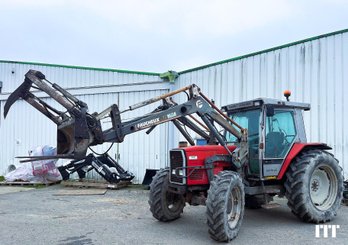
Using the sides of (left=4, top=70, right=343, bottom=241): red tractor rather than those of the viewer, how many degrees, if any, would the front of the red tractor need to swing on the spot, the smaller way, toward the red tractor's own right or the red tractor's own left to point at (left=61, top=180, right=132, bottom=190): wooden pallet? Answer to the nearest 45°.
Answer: approximately 90° to the red tractor's own right

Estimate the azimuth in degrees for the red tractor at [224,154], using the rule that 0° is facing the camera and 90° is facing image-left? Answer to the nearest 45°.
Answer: approximately 45°

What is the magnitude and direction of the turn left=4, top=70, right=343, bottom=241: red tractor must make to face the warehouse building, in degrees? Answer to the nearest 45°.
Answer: approximately 135° to its right
